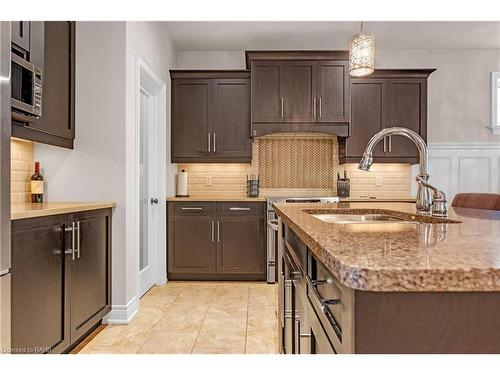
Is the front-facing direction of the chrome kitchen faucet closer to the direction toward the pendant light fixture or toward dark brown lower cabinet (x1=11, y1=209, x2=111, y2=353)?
the dark brown lower cabinet

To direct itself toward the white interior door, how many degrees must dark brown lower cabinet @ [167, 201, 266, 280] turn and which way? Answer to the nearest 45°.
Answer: approximately 90° to its right

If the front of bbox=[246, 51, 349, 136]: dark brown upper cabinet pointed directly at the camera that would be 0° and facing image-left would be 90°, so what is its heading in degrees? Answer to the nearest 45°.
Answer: approximately 0°

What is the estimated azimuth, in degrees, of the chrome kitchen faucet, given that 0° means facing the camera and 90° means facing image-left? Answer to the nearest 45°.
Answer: approximately 90°

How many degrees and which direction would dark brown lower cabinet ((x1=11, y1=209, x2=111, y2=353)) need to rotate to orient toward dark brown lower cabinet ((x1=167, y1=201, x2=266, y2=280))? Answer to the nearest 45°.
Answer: approximately 90° to its left

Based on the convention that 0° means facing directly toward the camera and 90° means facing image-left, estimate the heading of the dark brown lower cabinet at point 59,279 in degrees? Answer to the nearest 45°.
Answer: approximately 315°

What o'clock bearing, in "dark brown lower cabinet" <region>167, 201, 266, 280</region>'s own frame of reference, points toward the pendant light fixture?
The pendant light fixture is roughly at 11 o'clock from the dark brown lower cabinet.

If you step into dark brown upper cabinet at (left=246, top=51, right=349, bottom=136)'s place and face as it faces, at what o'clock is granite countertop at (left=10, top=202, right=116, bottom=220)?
The granite countertop is roughly at 1 o'clock from the dark brown upper cabinet.

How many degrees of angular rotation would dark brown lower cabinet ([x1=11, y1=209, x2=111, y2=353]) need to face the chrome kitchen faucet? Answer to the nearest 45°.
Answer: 0° — it already faces it

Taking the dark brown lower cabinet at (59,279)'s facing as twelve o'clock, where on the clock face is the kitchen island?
The kitchen island is roughly at 1 o'clock from the dark brown lower cabinet.
